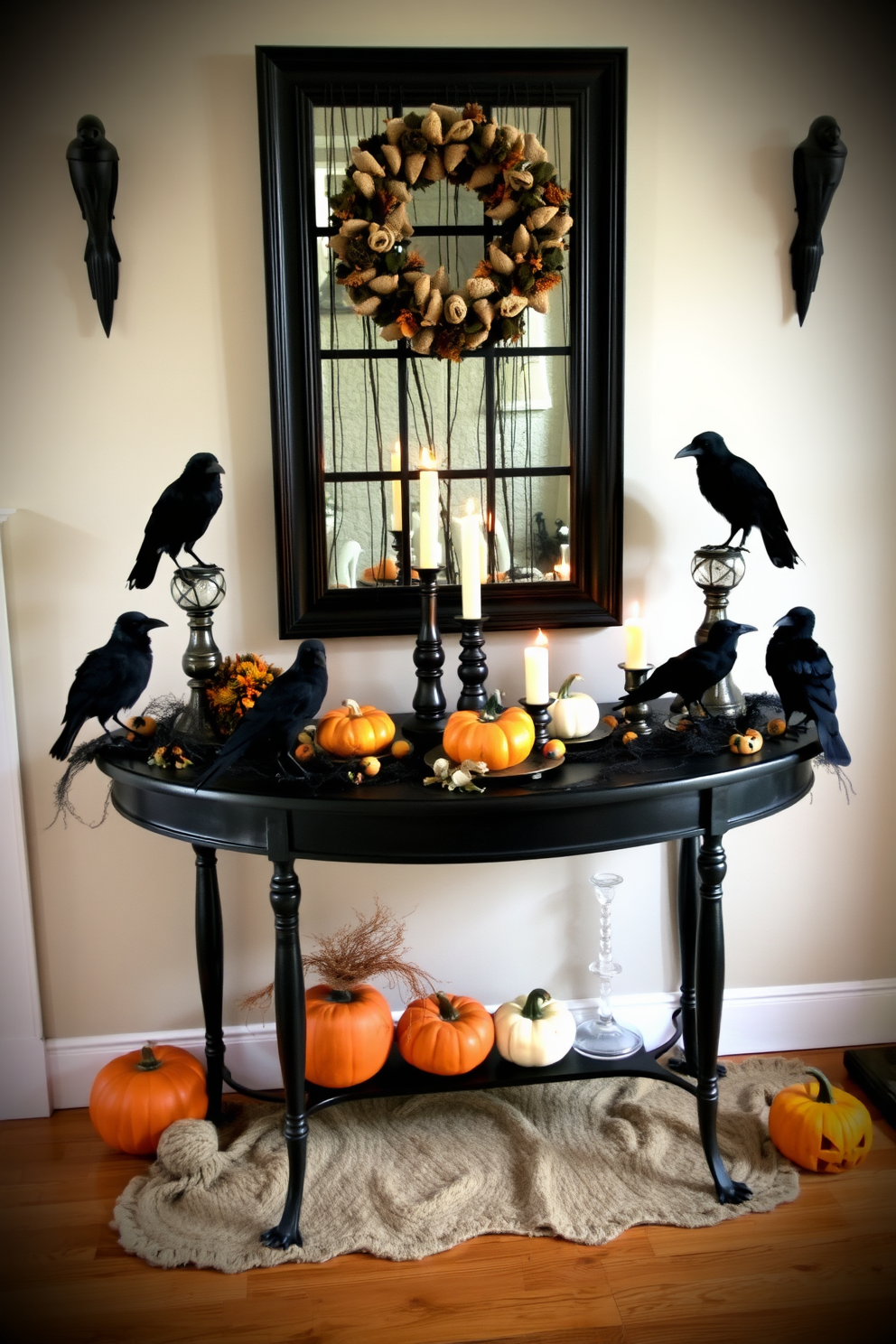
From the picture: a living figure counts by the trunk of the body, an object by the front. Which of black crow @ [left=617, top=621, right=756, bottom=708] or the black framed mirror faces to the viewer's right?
the black crow

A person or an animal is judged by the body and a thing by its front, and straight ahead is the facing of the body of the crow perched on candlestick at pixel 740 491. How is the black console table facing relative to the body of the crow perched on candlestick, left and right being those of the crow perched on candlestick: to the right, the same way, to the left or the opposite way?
to the left

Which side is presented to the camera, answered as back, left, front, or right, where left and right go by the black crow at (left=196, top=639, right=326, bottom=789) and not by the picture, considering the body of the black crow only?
right

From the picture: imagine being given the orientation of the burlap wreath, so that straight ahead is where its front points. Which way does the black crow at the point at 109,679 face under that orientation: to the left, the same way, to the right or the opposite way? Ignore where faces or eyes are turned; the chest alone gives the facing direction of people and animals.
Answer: to the left

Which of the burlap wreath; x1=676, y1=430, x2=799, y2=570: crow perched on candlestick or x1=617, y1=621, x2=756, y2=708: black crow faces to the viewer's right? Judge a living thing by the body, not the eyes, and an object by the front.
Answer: the black crow

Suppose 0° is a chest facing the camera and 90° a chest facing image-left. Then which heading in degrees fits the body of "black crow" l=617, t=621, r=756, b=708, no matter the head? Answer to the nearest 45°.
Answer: approximately 270°

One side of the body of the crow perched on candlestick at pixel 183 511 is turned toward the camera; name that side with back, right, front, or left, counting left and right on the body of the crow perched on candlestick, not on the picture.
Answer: right

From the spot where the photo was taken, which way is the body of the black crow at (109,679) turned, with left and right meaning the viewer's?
facing to the right of the viewer

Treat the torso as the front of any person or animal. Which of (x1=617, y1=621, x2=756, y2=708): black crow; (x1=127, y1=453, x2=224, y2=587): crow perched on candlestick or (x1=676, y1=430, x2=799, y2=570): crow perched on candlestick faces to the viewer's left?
(x1=676, y1=430, x2=799, y2=570): crow perched on candlestick

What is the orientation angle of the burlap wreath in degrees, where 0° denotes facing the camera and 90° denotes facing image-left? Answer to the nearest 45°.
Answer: approximately 0°
